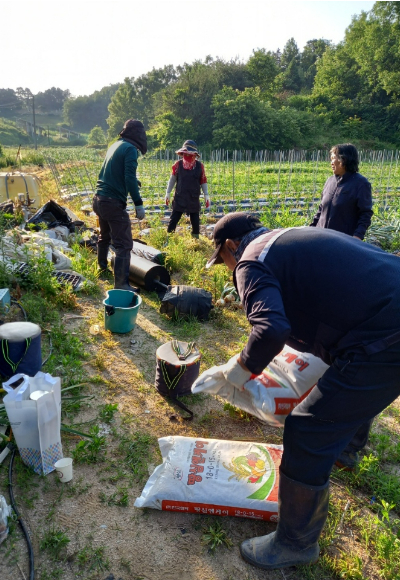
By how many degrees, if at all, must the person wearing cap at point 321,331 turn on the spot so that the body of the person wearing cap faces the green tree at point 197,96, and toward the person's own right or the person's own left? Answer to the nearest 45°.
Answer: approximately 90° to the person's own right

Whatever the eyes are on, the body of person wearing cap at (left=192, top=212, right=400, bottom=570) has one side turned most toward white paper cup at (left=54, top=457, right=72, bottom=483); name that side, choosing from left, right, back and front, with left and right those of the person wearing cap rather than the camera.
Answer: front

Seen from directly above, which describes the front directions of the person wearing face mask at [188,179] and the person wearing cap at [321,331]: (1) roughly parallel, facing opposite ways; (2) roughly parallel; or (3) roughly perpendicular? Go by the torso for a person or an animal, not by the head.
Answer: roughly perpendicular

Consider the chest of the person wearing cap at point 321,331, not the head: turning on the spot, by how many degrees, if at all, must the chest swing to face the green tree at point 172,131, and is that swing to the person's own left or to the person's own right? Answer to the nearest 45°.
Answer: approximately 90° to the person's own right

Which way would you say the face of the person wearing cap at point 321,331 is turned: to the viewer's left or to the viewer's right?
to the viewer's left

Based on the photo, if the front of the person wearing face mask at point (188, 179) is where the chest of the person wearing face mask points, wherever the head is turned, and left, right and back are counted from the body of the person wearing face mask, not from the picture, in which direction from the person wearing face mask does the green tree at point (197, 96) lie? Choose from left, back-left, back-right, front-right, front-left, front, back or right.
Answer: back

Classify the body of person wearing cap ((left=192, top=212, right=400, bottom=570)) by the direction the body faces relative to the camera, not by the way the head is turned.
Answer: to the viewer's left

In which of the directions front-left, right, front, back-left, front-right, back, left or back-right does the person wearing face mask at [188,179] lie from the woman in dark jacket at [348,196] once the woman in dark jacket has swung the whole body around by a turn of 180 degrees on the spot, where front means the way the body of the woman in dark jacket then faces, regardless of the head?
left

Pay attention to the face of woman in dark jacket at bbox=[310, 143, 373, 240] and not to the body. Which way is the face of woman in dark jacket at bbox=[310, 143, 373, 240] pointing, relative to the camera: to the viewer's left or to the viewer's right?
to the viewer's left

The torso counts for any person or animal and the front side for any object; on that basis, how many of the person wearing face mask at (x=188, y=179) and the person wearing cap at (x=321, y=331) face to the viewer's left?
1

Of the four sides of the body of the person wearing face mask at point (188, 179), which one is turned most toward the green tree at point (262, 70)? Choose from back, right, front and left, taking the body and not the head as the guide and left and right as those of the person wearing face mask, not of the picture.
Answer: back

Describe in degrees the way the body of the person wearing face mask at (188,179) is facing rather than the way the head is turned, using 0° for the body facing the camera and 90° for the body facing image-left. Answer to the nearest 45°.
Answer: approximately 0°
